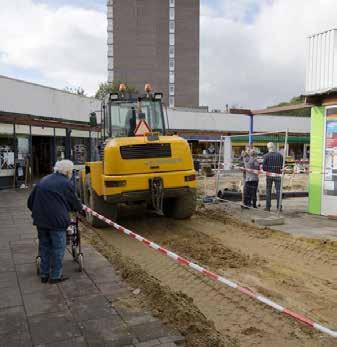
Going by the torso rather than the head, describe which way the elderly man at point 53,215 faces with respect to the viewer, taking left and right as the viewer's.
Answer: facing away from the viewer and to the right of the viewer

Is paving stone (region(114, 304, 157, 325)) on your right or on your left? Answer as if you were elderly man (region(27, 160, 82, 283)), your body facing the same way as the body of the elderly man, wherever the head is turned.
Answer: on your right

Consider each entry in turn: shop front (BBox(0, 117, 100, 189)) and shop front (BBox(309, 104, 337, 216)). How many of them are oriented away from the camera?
0

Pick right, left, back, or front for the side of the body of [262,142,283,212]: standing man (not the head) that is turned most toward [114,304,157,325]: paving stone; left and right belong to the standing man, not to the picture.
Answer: back

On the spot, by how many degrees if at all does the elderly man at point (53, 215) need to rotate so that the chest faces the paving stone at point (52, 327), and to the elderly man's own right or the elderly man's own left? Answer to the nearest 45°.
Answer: approximately 135° to the elderly man's own right

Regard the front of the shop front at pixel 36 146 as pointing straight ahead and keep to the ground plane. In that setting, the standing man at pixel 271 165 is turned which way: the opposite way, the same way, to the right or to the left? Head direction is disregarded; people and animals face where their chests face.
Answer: to the left

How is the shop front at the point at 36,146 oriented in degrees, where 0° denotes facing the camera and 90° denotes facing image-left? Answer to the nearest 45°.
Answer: approximately 315°

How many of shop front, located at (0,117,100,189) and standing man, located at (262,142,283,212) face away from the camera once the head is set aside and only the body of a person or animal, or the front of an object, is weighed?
1

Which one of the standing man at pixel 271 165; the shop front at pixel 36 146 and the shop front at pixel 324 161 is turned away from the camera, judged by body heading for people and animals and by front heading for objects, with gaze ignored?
the standing man

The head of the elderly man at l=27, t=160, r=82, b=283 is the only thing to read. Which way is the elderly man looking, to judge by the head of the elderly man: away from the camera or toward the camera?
away from the camera

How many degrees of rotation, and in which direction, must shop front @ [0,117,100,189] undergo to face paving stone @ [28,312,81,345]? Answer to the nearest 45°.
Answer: approximately 45° to its right

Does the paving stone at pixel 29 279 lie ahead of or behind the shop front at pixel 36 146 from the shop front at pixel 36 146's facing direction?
ahead

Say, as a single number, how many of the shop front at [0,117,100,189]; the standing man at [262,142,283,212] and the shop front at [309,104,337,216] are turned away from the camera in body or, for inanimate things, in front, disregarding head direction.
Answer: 1

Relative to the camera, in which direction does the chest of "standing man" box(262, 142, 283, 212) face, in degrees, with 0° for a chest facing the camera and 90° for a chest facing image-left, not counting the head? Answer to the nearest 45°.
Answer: approximately 180°

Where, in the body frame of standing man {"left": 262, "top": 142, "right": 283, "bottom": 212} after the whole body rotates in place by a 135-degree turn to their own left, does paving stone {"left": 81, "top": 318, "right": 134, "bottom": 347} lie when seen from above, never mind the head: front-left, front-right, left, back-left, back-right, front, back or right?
front-left
